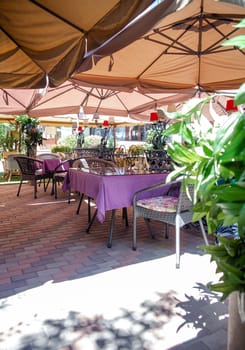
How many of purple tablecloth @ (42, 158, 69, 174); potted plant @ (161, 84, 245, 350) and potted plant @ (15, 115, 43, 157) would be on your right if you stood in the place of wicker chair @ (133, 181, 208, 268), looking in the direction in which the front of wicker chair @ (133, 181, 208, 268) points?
2

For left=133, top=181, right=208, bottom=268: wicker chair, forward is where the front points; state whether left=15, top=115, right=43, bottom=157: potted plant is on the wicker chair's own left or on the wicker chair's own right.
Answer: on the wicker chair's own right

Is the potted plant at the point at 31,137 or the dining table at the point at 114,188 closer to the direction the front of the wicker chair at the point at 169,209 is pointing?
the dining table

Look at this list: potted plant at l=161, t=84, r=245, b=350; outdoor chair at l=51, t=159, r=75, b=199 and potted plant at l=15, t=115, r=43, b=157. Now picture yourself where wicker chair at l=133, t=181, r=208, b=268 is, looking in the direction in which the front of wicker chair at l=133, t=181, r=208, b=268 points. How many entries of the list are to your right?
2

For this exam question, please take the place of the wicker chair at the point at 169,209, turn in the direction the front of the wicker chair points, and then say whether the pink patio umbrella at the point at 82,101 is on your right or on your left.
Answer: on your right
